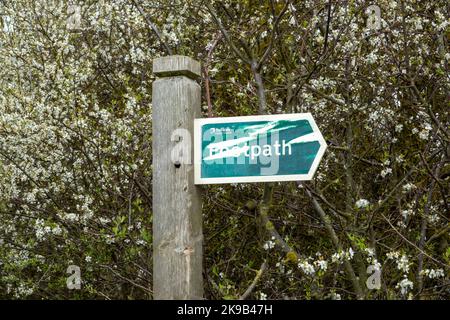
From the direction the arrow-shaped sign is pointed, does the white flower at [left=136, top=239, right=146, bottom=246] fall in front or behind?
behind
